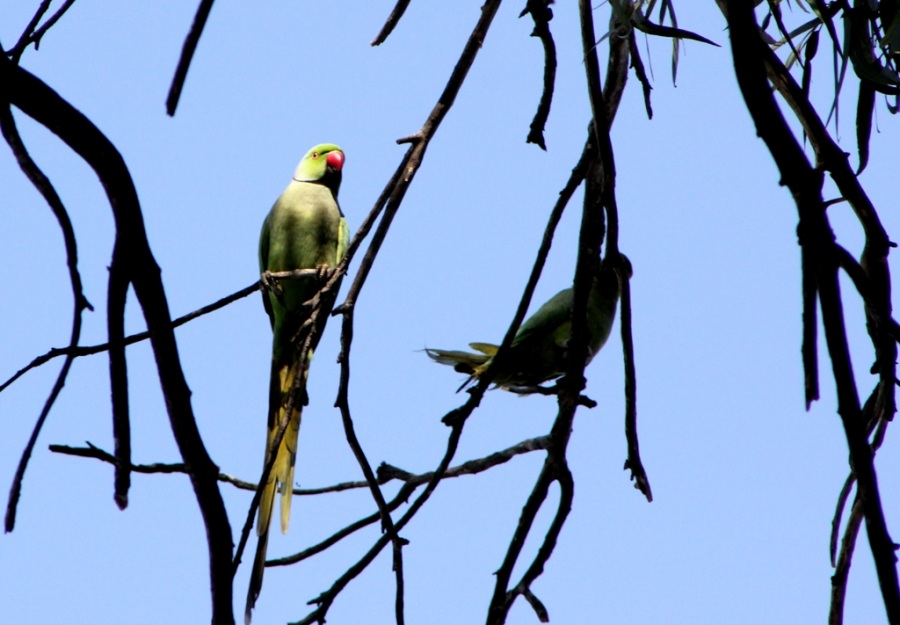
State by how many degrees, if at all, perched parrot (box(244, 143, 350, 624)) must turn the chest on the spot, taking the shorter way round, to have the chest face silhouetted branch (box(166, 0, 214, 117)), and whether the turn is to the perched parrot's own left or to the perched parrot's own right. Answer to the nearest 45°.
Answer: approximately 45° to the perched parrot's own right

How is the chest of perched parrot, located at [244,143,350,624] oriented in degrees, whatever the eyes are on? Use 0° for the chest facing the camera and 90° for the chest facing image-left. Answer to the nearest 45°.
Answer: approximately 315°

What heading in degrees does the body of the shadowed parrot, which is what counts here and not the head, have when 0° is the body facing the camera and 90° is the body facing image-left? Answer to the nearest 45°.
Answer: approximately 270°

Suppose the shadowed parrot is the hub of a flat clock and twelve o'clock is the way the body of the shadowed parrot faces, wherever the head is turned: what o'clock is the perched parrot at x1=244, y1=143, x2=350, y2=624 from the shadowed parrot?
The perched parrot is roughly at 7 o'clock from the shadowed parrot.
